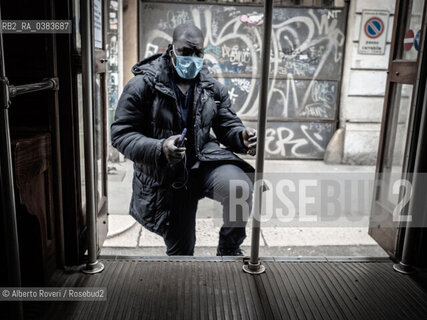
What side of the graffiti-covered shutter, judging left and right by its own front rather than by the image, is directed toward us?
front

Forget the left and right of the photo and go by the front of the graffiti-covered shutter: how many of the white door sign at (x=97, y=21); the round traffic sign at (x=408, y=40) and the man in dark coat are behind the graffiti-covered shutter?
0

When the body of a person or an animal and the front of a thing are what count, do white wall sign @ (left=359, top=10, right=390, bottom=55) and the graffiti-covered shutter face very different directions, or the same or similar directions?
same or similar directions

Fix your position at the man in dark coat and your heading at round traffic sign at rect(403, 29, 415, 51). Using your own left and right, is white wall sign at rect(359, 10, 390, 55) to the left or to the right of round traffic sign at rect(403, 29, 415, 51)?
left

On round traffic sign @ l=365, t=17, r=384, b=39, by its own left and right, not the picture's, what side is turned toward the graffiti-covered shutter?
right

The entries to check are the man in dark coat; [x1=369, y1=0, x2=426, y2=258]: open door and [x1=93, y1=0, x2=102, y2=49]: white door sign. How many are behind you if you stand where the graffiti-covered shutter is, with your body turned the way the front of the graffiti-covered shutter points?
0

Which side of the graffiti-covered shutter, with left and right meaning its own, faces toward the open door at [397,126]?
front

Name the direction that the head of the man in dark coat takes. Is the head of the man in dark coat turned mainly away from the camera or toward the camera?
toward the camera

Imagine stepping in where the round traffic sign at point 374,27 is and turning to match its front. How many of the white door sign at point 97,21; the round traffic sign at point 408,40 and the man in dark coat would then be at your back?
0

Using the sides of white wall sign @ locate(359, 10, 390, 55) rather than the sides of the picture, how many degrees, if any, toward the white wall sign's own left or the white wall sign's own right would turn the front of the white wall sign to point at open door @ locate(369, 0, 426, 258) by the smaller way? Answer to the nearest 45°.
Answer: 0° — it already faces it

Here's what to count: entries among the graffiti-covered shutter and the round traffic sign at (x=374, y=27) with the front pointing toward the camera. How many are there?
2

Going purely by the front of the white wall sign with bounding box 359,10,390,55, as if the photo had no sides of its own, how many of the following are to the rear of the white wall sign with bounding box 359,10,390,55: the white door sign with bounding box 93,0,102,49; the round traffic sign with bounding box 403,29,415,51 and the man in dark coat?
0

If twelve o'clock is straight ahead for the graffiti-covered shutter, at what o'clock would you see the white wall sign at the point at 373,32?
The white wall sign is roughly at 9 o'clock from the graffiti-covered shutter.

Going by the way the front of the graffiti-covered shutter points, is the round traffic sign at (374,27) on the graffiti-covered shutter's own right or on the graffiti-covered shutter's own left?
on the graffiti-covered shutter's own left

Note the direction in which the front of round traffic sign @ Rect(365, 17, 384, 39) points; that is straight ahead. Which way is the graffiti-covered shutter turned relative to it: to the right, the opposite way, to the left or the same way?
the same way

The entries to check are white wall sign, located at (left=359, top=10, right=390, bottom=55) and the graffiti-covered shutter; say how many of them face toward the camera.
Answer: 2

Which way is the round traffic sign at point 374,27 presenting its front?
toward the camera
